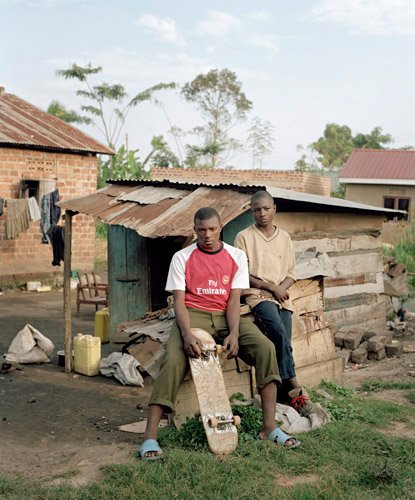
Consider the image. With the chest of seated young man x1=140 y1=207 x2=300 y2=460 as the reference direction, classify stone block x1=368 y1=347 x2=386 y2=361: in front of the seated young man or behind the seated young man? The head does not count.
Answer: behind

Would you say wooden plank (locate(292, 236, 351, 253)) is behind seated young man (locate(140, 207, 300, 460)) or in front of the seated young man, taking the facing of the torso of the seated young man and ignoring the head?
behind

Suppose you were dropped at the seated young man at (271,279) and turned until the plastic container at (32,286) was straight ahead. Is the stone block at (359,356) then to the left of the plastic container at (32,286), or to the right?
right

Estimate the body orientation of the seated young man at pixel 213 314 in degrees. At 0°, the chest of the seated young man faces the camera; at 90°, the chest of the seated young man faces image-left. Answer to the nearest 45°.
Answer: approximately 0°

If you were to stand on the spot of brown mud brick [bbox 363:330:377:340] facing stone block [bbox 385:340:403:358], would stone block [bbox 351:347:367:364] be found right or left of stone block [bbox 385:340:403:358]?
right

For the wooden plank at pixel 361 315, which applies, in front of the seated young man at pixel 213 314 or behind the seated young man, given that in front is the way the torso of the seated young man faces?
behind

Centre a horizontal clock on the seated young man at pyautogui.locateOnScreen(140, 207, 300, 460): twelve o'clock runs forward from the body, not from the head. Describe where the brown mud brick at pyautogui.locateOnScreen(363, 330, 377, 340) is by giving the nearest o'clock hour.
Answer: The brown mud brick is roughly at 7 o'clock from the seated young man.

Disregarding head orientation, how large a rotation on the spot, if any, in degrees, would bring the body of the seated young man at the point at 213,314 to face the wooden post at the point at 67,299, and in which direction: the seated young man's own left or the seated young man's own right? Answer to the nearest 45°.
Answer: approximately 135° to the seated young man's own right

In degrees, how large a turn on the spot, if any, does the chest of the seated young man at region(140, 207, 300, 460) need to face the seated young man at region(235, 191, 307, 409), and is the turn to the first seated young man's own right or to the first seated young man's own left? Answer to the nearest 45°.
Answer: approximately 135° to the first seated young man's own left

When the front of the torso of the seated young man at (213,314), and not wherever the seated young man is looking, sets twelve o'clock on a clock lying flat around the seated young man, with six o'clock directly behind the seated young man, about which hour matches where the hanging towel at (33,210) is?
The hanging towel is roughly at 5 o'clock from the seated young man.

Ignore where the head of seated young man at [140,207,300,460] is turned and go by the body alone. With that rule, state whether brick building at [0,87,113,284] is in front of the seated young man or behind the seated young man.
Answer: behind

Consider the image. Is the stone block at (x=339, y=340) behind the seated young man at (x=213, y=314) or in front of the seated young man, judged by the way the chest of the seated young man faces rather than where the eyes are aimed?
behind

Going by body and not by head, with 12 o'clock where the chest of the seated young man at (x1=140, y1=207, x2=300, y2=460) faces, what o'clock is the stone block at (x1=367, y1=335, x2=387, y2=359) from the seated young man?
The stone block is roughly at 7 o'clock from the seated young man.
